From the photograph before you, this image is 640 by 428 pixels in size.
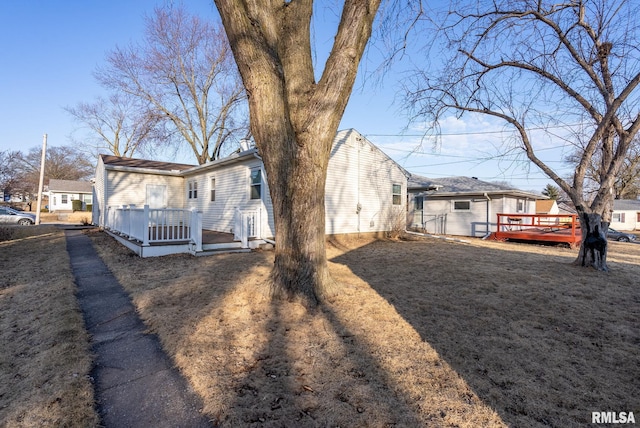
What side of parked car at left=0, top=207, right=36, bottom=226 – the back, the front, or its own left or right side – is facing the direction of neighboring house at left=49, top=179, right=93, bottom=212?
left

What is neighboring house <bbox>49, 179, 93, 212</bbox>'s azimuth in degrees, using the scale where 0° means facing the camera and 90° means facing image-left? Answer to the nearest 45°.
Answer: approximately 0°

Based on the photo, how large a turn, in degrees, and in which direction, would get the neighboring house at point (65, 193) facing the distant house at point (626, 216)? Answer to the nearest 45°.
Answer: approximately 45° to its left

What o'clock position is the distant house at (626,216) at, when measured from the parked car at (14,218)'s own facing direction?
The distant house is roughly at 1 o'clock from the parked car.

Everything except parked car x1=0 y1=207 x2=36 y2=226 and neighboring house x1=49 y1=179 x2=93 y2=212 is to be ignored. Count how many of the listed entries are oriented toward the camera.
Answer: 1

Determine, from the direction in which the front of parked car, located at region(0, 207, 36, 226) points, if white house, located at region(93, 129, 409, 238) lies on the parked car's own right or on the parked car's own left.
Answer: on the parked car's own right

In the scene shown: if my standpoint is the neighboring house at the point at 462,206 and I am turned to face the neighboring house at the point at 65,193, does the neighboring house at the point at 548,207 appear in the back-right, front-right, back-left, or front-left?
back-right

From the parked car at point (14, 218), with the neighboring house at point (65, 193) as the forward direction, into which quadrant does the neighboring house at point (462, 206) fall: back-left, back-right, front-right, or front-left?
back-right

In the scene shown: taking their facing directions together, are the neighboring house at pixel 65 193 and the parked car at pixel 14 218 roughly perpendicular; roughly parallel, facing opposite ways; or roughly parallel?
roughly perpendicular

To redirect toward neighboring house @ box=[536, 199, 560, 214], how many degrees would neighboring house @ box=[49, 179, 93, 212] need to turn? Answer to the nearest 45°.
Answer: approximately 45° to its left
